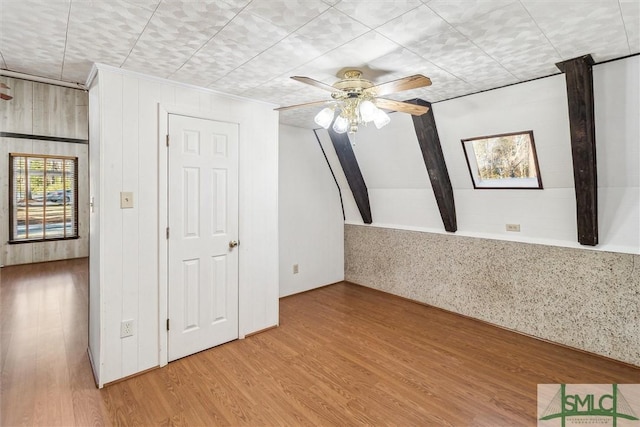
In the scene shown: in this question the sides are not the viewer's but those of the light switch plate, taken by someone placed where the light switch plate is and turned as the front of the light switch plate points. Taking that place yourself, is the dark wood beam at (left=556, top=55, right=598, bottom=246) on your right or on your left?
on your left

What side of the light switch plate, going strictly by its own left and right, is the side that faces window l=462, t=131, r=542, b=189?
left

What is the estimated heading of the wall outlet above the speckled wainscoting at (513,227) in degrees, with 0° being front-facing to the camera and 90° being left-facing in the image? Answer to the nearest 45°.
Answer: approximately 0°

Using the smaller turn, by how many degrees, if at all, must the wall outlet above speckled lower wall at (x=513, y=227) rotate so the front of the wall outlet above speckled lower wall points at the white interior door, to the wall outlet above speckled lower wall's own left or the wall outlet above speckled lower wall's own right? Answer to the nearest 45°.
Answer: approximately 45° to the wall outlet above speckled lower wall's own right

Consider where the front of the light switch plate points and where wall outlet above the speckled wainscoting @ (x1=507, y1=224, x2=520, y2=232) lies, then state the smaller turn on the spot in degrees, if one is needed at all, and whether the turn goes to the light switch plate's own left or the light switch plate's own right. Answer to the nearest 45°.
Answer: approximately 90° to the light switch plate's own left
